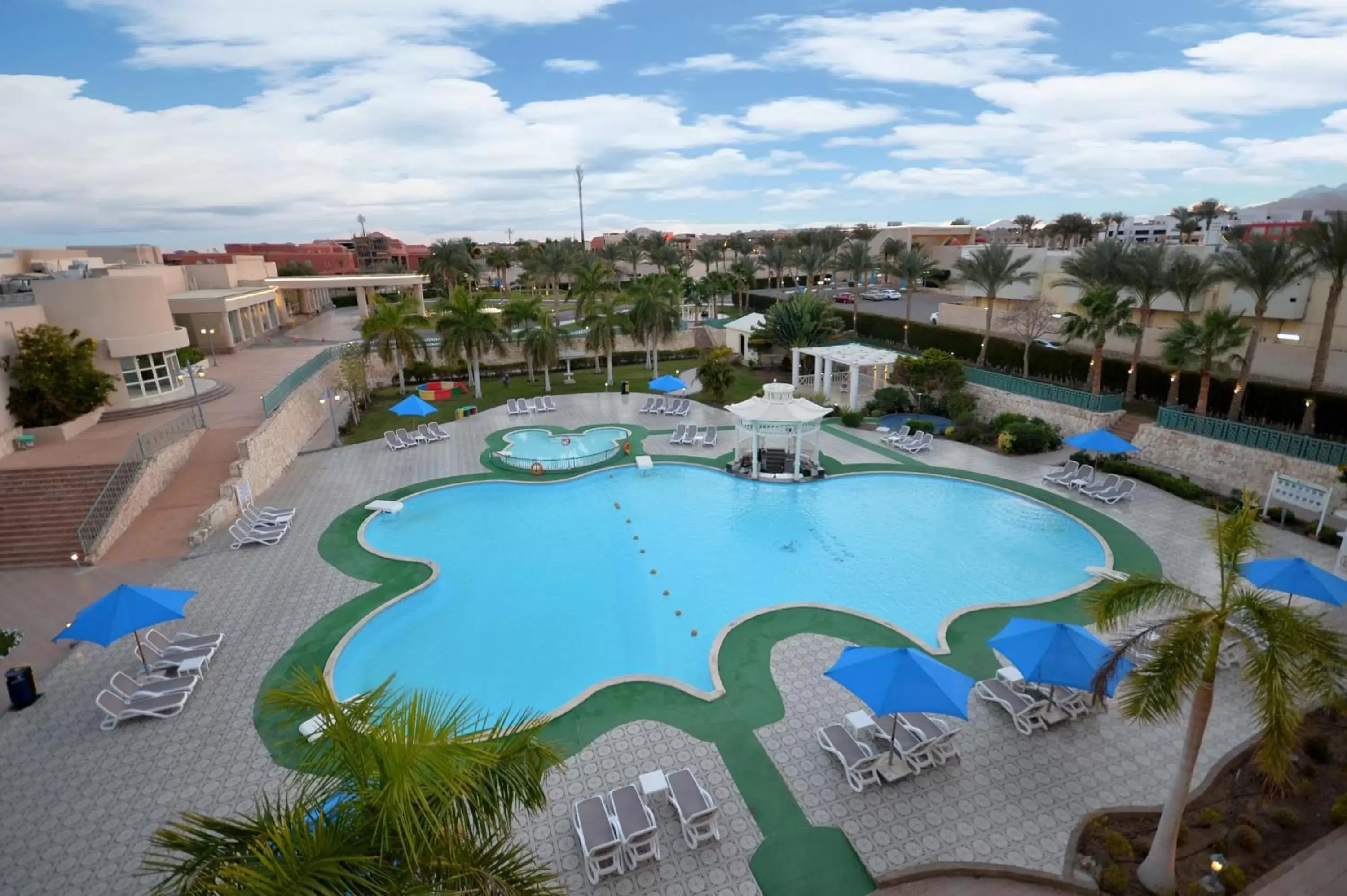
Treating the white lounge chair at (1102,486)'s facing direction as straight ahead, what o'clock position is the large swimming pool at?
The large swimming pool is roughly at 12 o'clock from the white lounge chair.

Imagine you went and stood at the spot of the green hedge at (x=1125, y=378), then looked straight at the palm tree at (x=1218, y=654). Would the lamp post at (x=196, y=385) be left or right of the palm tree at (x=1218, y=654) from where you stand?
right

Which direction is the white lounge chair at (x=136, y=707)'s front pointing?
to the viewer's right

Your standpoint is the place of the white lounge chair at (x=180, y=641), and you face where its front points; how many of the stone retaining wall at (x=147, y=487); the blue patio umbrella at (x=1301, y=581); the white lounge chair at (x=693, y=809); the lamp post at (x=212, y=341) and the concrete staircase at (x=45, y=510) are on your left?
3

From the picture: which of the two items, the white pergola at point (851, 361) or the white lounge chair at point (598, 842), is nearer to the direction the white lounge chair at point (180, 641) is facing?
the white pergola

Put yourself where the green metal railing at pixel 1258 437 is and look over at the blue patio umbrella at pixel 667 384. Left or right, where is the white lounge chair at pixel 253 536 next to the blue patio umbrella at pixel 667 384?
left
